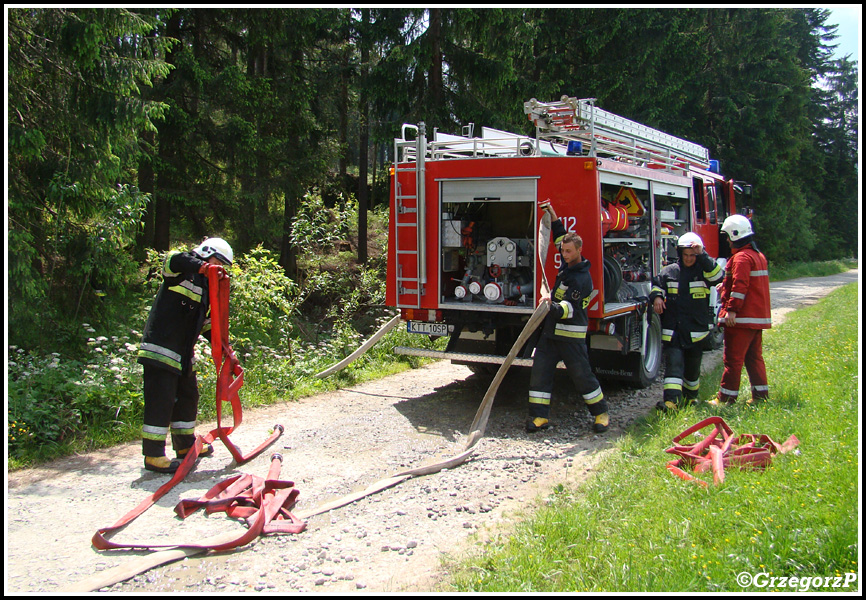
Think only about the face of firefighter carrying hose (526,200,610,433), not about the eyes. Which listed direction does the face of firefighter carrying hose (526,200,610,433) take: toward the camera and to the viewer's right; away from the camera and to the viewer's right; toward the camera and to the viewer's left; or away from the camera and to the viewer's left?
toward the camera and to the viewer's left

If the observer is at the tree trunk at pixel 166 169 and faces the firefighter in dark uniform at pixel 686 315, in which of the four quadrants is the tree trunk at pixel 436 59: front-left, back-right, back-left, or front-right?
front-left

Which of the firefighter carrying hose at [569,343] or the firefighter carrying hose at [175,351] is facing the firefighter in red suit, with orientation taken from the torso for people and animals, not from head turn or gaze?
the firefighter carrying hose at [175,351]

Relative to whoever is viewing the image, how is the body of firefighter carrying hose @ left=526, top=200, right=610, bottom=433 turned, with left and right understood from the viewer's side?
facing the viewer and to the left of the viewer

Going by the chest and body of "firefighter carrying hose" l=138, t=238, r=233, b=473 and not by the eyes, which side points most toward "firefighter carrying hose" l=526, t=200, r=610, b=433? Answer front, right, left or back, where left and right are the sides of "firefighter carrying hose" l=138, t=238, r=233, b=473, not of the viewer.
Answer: front

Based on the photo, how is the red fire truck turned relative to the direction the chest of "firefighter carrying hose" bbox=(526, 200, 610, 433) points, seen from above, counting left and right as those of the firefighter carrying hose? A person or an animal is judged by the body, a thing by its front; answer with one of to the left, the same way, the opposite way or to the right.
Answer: the opposite way

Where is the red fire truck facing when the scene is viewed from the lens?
facing away from the viewer and to the right of the viewer

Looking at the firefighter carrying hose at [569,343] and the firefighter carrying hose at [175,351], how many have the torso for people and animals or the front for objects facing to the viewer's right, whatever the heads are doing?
1

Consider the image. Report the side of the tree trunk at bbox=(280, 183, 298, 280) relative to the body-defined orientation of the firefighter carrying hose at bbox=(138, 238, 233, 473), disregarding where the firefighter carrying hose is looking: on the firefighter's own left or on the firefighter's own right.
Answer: on the firefighter's own left

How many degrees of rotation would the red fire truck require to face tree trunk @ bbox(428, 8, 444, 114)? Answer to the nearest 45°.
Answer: approximately 45° to its left

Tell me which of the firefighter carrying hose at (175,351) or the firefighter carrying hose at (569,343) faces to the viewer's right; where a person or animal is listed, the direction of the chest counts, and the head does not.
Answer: the firefighter carrying hose at (175,351)

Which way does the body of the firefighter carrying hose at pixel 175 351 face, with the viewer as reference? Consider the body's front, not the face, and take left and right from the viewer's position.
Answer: facing to the right of the viewer
